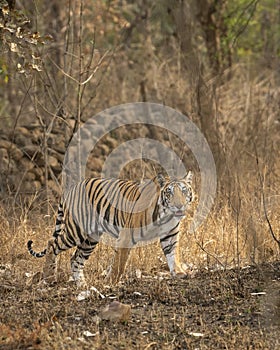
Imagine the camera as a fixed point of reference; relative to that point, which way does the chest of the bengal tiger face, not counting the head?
to the viewer's right

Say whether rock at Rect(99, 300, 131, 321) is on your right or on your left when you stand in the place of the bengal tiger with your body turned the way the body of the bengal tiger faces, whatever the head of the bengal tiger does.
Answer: on your right
